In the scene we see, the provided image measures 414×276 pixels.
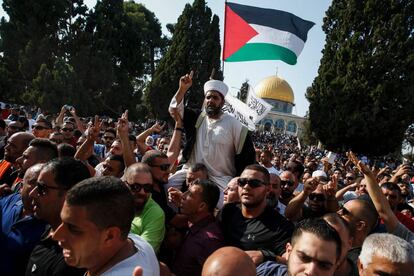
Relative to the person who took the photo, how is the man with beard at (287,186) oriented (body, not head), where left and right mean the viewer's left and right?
facing the viewer and to the left of the viewer

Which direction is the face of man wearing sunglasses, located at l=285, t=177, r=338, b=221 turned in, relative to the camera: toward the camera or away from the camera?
toward the camera

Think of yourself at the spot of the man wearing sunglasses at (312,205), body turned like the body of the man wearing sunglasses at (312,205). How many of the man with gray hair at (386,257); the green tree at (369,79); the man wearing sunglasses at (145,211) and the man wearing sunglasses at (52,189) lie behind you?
1

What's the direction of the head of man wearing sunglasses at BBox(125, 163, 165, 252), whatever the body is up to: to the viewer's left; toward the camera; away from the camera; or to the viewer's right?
toward the camera

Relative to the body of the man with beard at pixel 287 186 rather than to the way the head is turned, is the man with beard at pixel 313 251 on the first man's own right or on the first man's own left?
on the first man's own left

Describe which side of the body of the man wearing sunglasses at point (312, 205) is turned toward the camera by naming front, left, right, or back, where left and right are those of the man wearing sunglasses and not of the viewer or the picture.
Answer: front

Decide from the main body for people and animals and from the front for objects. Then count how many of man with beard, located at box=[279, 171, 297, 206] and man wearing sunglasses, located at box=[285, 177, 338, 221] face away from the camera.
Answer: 0

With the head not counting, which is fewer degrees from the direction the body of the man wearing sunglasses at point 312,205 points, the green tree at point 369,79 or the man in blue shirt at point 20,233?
the man in blue shirt

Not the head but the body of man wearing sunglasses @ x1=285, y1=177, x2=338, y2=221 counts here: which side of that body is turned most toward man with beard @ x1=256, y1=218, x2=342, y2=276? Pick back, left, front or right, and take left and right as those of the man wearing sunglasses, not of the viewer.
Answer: front

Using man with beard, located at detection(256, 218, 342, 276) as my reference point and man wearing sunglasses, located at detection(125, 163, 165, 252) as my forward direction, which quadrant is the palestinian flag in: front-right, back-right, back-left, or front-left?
front-right
